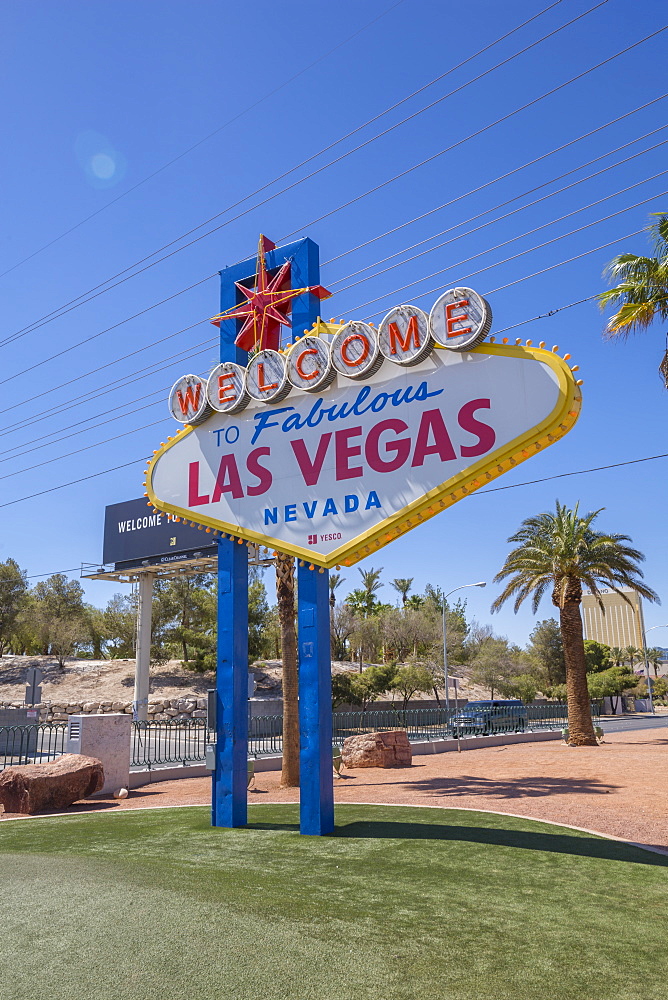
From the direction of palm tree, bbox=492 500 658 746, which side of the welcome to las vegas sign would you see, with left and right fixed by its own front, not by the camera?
back

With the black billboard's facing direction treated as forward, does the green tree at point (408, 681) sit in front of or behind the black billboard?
behind

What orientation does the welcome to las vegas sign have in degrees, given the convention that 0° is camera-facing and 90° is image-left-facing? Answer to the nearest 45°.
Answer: approximately 45°

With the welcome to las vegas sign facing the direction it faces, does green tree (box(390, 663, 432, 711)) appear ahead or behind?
behind

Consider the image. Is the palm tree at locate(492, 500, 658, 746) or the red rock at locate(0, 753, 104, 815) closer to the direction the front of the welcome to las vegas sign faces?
the red rock

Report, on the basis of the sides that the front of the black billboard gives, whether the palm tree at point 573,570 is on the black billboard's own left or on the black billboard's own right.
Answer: on the black billboard's own left

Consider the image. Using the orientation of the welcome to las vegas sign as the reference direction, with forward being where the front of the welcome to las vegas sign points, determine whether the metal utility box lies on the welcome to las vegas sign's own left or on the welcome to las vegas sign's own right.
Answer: on the welcome to las vegas sign's own right

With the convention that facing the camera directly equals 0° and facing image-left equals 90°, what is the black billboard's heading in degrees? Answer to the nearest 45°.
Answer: approximately 45°

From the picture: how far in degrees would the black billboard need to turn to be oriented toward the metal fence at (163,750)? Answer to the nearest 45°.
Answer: approximately 45° to its left
